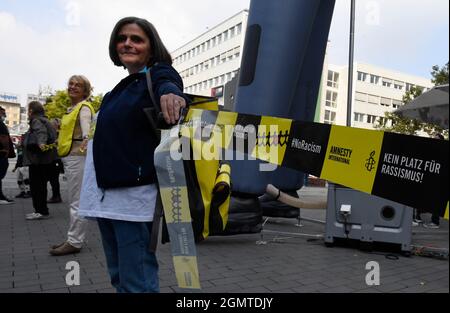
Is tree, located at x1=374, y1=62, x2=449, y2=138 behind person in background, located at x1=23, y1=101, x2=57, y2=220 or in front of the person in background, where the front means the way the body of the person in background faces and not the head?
behind

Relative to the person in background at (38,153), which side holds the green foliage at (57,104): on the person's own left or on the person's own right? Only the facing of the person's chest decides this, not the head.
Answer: on the person's own right

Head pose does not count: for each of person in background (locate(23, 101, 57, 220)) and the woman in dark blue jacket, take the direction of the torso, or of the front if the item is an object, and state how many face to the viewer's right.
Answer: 0

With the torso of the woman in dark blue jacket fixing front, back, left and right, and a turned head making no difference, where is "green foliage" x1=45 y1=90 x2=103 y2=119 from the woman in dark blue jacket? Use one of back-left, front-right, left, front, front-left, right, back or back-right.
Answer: back-right

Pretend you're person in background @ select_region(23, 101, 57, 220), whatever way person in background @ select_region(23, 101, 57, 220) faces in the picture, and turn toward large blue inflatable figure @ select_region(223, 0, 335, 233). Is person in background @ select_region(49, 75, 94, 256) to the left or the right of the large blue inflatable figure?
right

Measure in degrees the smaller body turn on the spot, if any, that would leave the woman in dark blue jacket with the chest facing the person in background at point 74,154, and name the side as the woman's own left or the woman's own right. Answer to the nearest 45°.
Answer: approximately 135° to the woman's own right

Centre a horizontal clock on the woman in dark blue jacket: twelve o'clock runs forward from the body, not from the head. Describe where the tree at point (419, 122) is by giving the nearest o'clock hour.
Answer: The tree is roughly at 6 o'clock from the woman in dark blue jacket.

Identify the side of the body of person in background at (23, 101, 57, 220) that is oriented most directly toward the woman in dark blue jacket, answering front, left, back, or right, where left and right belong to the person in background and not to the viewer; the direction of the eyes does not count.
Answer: left

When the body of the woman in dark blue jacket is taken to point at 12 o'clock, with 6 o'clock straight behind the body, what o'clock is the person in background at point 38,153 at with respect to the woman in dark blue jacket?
The person in background is roughly at 4 o'clock from the woman in dark blue jacket.

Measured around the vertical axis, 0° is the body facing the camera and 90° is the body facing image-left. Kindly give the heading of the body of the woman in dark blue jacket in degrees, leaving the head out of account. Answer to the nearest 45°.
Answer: approximately 45°

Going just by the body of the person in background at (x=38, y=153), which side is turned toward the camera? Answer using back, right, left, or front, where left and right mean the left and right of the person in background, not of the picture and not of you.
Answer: left

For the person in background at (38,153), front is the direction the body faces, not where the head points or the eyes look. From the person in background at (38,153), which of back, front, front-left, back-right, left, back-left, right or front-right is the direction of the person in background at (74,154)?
left
